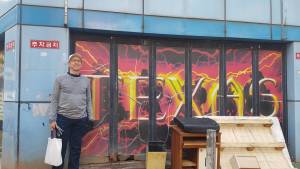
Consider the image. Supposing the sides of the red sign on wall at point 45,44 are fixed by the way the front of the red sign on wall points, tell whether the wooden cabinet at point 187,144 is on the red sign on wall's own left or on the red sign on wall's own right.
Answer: on the red sign on wall's own left

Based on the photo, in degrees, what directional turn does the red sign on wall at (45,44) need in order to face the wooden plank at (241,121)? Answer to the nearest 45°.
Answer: approximately 90° to its left

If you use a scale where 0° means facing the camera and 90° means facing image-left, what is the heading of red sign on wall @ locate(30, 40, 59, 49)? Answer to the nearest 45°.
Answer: approximately 0°
